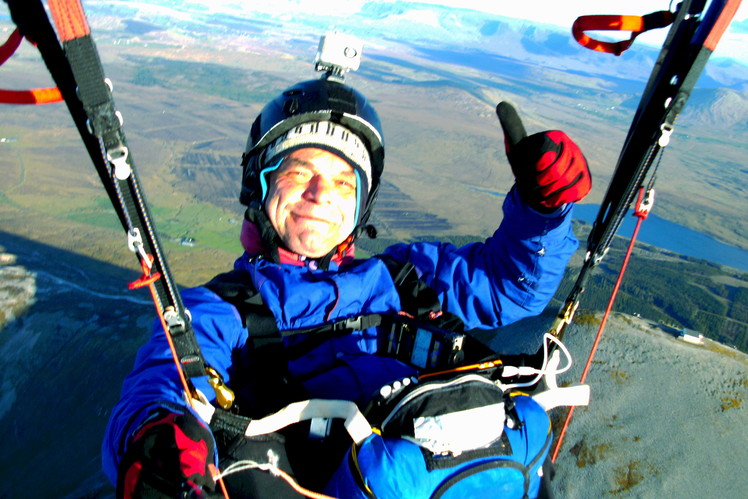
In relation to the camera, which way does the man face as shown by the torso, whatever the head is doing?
toward the camera

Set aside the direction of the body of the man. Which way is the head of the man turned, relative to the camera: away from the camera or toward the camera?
toward the camera
